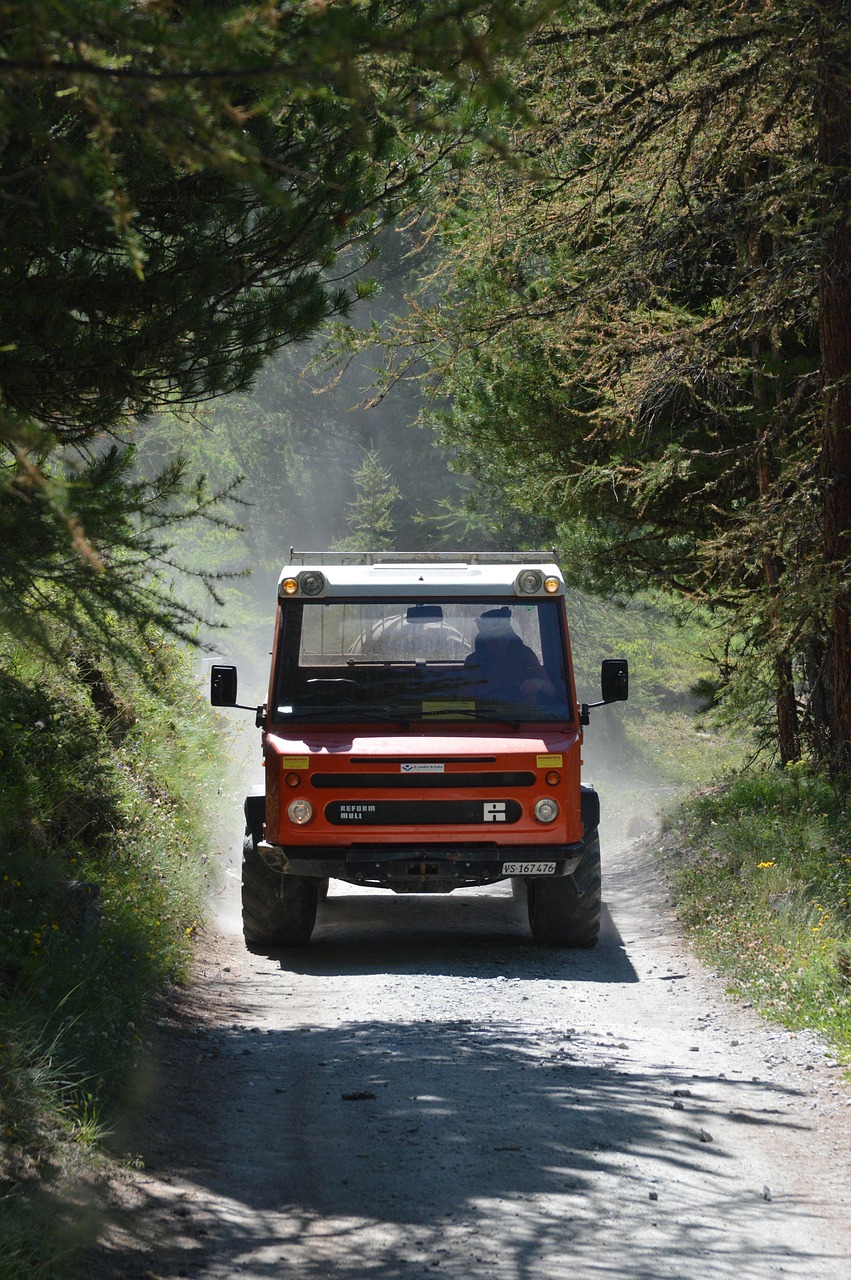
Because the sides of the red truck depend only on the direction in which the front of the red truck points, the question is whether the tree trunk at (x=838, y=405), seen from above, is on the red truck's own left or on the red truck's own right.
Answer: on the red truck's own left

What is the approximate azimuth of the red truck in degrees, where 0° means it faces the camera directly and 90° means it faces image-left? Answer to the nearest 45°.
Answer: approximately 0°
